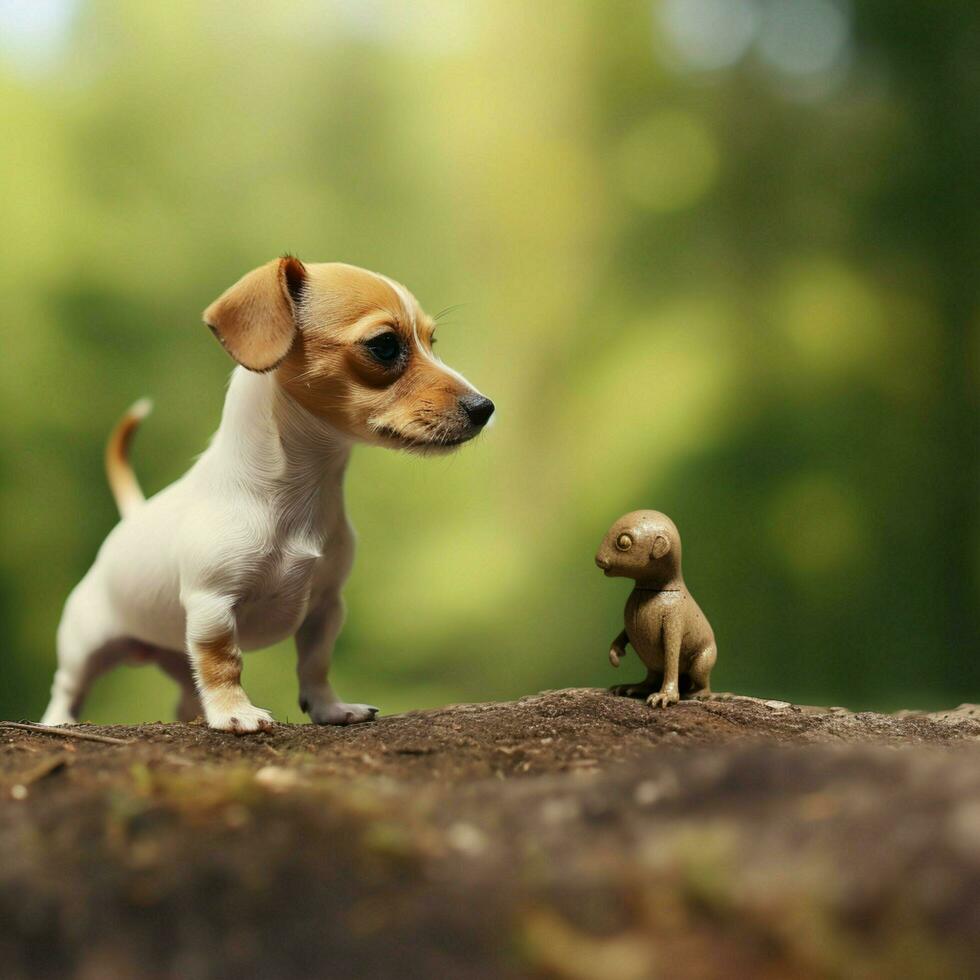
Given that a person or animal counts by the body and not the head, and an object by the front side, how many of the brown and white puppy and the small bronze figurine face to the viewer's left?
1

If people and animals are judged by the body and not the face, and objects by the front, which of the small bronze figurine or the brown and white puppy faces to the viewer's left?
the small bronze figurine

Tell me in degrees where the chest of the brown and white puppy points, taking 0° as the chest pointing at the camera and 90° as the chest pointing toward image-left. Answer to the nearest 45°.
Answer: approximately 315°

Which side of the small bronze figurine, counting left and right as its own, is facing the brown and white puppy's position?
front

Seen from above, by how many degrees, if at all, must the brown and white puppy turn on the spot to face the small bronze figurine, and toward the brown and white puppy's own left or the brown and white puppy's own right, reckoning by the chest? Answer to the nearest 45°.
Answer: approximately 45° to the brown and white puppy's own left

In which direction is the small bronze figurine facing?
to the viewer's left
